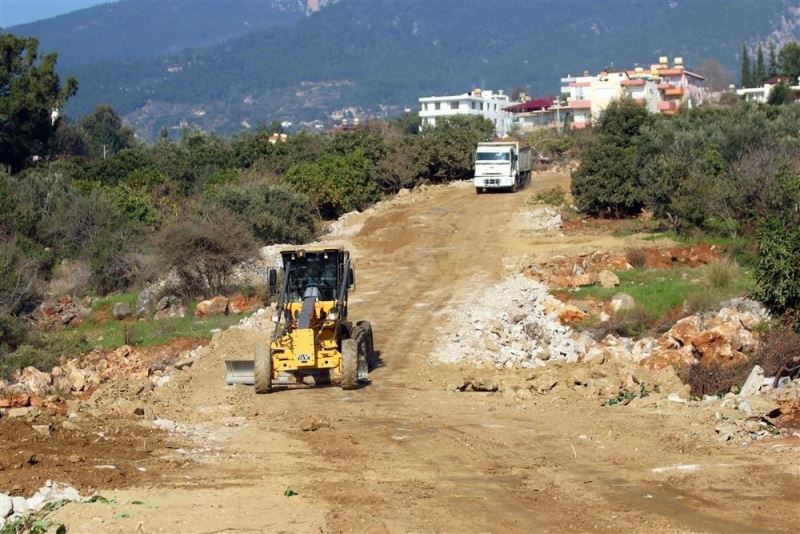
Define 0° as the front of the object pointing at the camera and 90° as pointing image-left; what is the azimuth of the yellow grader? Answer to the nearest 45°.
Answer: approximately 0°

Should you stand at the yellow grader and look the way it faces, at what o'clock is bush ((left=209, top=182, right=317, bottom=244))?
The bush is roughly at 6 o'clock from the yellow grader.

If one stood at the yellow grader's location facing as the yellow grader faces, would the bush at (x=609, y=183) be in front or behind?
behind

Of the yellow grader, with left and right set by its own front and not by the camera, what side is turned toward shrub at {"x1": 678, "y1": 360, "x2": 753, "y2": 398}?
left

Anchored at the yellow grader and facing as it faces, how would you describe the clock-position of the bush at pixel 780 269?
The bush is roughly at 9 o'clock from the yellow grader.

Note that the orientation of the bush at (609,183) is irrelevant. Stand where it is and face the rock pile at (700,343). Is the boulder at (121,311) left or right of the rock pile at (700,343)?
right

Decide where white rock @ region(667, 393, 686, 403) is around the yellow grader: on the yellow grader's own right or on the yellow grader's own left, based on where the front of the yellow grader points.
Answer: on the yellow grader's own left

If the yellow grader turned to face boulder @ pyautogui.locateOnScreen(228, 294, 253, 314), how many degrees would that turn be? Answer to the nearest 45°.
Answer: approximately 180°

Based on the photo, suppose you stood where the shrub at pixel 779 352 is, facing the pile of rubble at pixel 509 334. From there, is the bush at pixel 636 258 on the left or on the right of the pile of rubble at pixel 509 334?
right

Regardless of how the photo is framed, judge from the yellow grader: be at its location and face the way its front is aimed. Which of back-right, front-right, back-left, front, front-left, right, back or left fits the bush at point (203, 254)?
back

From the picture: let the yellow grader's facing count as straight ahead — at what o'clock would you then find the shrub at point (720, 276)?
The shrub is roughly at 8 o'clock from the yellow grader.
